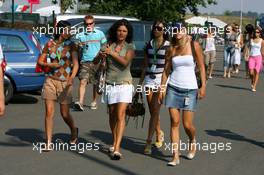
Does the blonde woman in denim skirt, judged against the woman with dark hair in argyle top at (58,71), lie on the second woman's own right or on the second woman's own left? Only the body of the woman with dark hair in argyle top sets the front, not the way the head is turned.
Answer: on the second woman's own left

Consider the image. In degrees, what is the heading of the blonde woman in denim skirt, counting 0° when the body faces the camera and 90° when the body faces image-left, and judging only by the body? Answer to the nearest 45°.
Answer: approximately 45°

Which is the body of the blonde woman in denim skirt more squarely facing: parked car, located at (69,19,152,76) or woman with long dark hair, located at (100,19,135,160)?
the woman with long dark hair

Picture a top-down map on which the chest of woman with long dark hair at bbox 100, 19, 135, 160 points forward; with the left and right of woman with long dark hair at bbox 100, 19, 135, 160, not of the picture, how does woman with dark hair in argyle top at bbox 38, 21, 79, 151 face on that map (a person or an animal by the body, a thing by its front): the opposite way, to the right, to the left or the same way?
the same way

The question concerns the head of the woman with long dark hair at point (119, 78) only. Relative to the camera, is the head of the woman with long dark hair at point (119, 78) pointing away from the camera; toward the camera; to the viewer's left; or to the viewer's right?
toward the camera

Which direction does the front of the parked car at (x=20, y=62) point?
to the viewer's left

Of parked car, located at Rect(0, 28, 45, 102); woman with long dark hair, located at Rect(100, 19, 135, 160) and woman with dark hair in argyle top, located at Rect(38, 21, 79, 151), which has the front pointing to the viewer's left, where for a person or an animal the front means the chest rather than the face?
the parked car

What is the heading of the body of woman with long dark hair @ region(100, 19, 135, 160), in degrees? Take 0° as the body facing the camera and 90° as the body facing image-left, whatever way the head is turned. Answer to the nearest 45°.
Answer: approximately 0°

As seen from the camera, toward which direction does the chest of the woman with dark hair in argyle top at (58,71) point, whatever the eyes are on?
toward the camera

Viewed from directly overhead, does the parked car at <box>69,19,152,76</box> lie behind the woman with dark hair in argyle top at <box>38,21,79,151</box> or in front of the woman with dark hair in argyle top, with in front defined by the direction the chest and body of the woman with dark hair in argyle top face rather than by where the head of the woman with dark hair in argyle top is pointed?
behind

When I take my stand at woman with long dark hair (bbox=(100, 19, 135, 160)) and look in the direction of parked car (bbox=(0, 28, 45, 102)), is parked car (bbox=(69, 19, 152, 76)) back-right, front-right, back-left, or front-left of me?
front-right

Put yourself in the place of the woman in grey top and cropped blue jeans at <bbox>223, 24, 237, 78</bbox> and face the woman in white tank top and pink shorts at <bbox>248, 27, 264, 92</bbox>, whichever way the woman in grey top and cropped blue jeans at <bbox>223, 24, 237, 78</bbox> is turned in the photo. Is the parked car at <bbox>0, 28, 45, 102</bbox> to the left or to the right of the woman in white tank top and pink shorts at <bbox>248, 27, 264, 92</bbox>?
right

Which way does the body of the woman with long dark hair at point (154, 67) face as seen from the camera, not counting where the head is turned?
toward the camera

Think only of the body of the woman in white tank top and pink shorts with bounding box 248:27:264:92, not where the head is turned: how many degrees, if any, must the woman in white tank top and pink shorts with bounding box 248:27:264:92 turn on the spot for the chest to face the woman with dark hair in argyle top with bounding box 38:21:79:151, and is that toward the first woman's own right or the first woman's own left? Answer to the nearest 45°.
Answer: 0° — they already face them

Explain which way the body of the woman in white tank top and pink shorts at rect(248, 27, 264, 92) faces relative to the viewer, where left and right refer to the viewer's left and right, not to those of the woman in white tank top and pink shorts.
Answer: facing the viewer

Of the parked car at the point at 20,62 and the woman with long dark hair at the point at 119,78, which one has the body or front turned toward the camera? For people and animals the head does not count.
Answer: the woman with long dark hair

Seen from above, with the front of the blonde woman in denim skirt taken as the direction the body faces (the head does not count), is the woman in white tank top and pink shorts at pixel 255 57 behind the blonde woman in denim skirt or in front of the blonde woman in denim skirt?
behind
